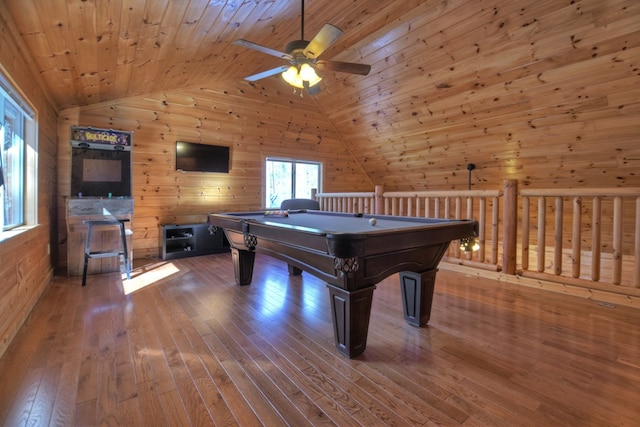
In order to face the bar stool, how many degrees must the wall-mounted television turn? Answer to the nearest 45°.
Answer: approximately 45° to its right

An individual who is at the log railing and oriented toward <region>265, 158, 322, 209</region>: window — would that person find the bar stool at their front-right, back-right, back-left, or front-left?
front-left

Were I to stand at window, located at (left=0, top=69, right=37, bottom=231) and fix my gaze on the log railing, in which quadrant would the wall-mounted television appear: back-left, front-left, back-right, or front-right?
front-left

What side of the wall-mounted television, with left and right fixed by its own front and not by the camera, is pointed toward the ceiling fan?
front

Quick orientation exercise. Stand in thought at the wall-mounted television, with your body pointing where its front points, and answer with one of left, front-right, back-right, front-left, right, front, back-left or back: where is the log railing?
front-left

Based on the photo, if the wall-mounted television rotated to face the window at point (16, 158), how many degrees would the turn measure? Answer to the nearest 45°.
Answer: approximately 45° to its right

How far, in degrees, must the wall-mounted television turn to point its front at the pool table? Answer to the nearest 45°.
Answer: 0° — it already faces it

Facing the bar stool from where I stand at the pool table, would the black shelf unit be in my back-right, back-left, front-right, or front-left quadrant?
front-right

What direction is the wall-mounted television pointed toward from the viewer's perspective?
toward the camera
